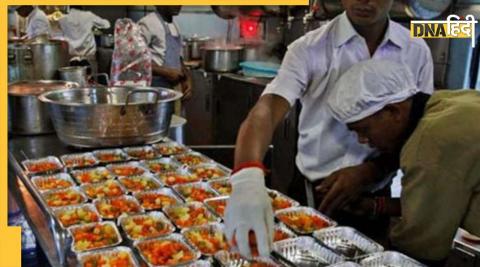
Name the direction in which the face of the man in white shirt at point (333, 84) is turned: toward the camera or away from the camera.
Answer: toward the camera

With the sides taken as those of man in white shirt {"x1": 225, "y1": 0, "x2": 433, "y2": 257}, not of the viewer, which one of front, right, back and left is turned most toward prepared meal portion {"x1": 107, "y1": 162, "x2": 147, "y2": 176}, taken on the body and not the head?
right

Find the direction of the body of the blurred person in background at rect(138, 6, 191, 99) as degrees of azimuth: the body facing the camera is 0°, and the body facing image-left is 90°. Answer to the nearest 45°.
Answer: approximately 315°

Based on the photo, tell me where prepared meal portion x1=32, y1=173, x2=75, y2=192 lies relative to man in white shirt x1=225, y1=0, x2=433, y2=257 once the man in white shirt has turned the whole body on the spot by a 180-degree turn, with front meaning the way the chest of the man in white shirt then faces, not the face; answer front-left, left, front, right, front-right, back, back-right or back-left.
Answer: left

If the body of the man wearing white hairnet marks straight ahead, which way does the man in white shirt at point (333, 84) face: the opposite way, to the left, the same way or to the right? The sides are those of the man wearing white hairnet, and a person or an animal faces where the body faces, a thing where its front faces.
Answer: to the left

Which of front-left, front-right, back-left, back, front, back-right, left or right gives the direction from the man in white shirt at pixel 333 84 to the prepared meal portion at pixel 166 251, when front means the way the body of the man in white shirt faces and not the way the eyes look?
front-right

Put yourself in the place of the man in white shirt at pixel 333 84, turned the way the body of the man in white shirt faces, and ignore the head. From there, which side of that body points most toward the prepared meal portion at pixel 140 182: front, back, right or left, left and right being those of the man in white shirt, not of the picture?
right

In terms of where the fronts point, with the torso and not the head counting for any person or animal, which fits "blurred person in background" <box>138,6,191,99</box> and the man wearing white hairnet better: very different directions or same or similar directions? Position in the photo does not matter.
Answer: very different directions

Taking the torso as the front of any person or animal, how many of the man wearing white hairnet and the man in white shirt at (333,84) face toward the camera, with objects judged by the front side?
1

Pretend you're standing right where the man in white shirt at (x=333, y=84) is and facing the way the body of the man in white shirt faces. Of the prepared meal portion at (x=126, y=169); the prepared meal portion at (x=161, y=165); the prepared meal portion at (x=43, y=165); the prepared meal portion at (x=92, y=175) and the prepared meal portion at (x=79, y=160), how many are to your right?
5

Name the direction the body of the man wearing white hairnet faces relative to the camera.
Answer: to the viewer's left

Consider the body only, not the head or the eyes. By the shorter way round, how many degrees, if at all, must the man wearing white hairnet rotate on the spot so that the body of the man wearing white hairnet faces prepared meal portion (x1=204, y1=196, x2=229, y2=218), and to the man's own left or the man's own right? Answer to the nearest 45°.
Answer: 0° — they already face it

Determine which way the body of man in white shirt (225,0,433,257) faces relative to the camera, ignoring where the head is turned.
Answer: toward the camera
